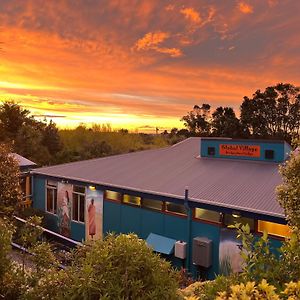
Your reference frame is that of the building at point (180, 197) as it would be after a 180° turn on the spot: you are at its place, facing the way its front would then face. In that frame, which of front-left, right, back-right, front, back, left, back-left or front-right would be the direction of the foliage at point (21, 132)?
left

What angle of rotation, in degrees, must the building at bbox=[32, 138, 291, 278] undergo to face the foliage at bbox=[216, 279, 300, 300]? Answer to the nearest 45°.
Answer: approximately 45° to its left

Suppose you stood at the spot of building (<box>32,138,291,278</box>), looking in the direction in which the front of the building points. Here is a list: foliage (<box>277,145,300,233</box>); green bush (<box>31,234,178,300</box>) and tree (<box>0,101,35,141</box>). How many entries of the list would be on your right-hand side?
1

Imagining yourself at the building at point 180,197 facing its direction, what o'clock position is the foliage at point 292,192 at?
The foliage is roughly at 10 o'clock from the building.

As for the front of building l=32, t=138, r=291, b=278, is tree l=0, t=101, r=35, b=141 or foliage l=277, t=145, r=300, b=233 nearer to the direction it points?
the foliage

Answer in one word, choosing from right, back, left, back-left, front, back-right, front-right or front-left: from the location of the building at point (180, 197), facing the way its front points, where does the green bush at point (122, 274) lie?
front-left

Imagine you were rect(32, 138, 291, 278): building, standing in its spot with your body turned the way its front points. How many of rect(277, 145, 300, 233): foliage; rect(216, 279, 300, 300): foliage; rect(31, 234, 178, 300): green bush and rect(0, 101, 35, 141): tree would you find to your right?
1

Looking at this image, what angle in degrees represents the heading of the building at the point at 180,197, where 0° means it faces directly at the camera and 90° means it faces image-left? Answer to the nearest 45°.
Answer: approximately 45°
